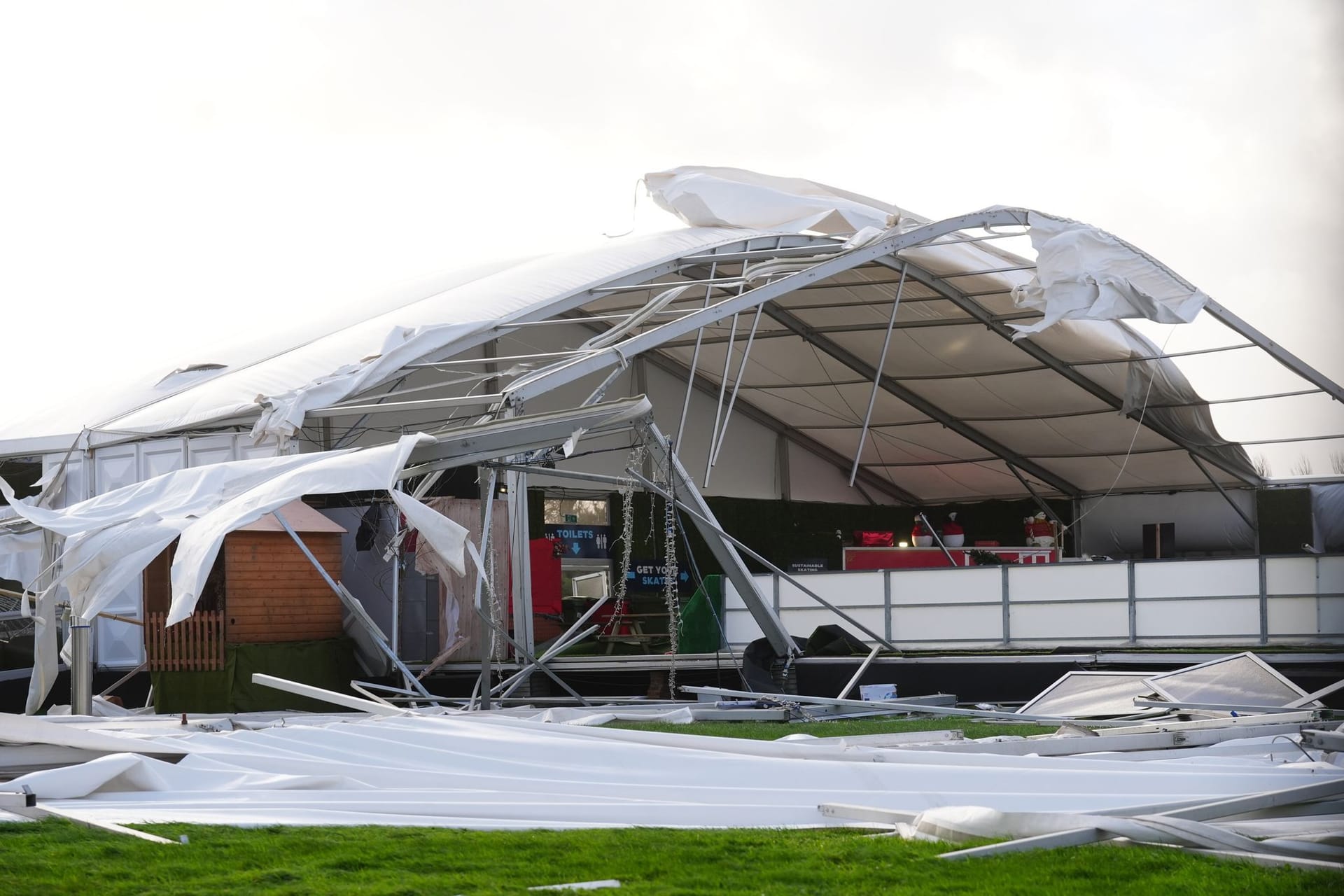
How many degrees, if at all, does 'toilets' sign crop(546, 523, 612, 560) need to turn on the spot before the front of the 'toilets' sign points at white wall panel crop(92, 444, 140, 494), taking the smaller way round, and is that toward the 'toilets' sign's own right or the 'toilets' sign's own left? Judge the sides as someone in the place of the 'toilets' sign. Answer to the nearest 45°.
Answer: approximately 45° to the 'toilets' sign's own right

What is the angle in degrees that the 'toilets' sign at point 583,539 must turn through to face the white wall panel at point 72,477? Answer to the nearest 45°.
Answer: approximately 45° to its right

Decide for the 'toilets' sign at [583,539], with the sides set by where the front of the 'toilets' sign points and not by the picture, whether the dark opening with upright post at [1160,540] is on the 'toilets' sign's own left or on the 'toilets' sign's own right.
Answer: on the 'toilets' sign's own left

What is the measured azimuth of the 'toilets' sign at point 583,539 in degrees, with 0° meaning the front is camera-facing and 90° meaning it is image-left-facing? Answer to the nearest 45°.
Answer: approximately 0°
